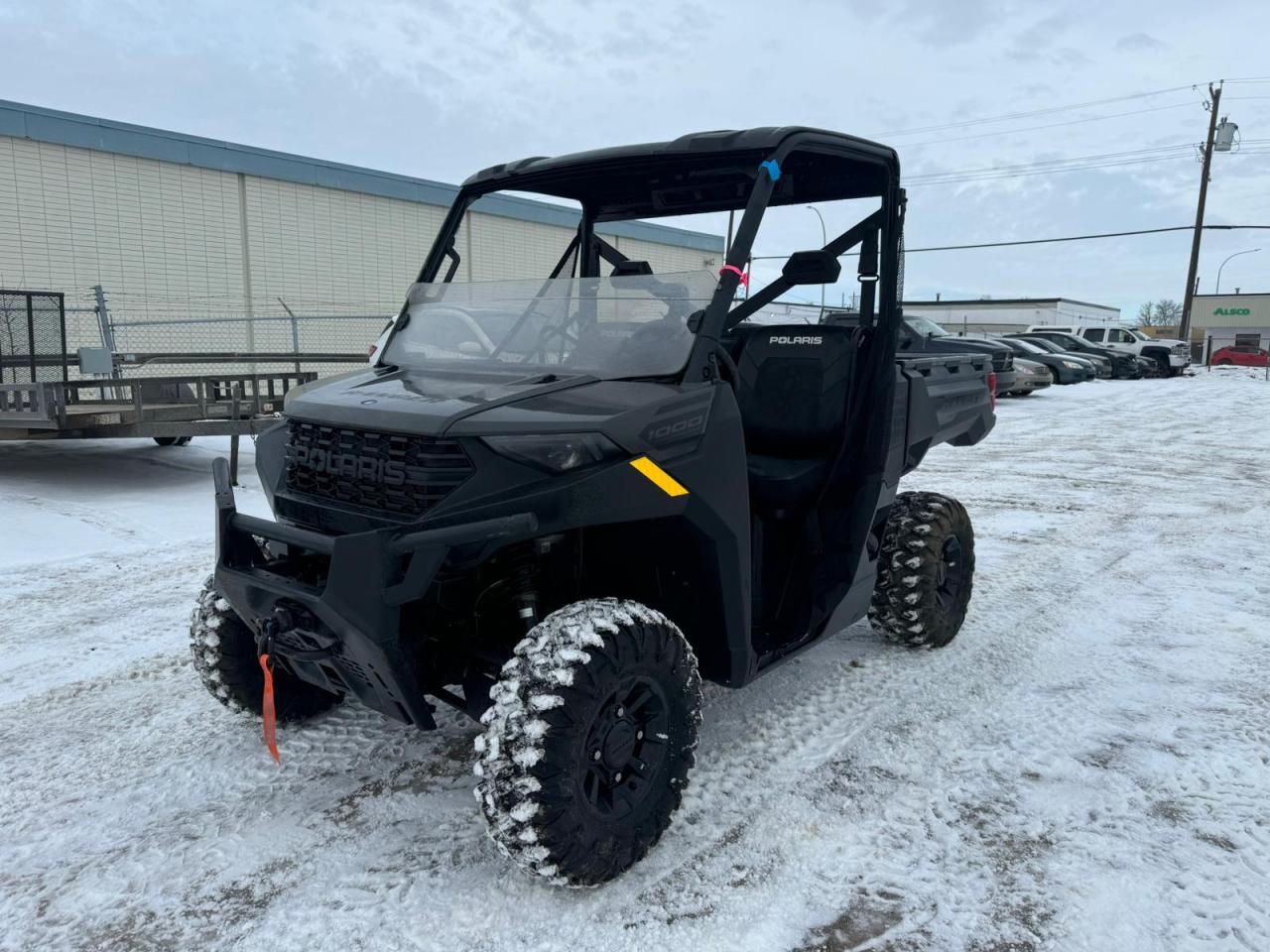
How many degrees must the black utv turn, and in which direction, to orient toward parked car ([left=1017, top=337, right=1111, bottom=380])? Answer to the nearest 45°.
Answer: approximately 180°

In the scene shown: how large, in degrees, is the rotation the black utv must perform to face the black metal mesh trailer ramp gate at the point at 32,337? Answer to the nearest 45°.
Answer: approximately 90° to its right

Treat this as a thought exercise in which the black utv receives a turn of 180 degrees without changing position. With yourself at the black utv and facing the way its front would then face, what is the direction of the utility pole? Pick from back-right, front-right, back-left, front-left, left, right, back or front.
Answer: front

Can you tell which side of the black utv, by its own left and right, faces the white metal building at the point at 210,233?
right

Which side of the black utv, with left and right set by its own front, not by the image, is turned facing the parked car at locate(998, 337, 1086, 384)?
back

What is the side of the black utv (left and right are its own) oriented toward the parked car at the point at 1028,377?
back

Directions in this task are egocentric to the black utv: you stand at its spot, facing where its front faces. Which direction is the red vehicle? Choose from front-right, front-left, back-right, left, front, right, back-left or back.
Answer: back

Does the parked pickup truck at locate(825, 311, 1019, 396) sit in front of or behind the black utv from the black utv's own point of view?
behind

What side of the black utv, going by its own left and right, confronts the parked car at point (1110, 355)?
back

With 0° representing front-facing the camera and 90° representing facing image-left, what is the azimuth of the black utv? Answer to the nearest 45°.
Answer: approximately 45°

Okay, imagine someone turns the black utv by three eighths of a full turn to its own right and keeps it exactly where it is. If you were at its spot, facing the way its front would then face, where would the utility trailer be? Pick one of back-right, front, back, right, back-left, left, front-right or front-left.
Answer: front-left

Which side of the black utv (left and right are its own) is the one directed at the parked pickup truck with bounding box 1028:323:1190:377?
back
